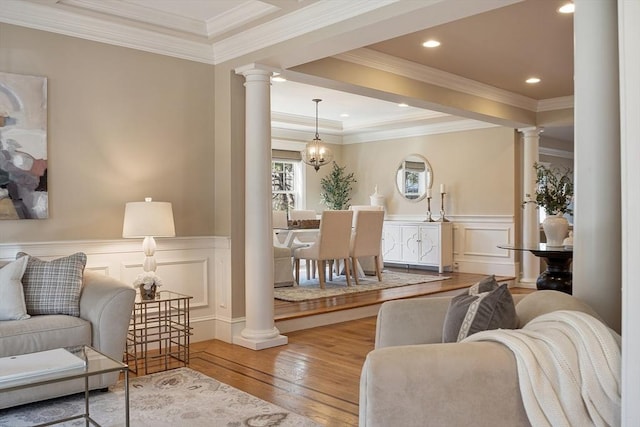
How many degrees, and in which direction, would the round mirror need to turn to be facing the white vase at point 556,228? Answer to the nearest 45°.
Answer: approximately 45° to its left

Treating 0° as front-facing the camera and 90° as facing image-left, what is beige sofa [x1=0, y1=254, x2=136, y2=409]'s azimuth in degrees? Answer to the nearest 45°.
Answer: approximately 315°

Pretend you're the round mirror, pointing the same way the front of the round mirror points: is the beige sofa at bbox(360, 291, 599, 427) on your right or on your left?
on your left

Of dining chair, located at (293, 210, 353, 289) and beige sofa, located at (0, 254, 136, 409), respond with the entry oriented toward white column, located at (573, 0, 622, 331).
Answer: the beige sofa

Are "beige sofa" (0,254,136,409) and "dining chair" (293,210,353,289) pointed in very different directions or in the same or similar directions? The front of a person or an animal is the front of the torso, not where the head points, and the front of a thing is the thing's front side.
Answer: very different directions

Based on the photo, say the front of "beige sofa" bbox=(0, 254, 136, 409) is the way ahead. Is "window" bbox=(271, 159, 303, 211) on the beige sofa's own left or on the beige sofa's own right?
on the beige sofa's own left

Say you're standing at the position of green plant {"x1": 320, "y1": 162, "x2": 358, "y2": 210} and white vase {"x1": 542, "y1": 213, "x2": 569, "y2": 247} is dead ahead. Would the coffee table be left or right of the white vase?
right
